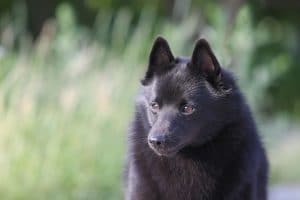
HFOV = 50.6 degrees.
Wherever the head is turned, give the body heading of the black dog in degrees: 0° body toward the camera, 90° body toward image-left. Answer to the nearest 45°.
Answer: approximately 45°
